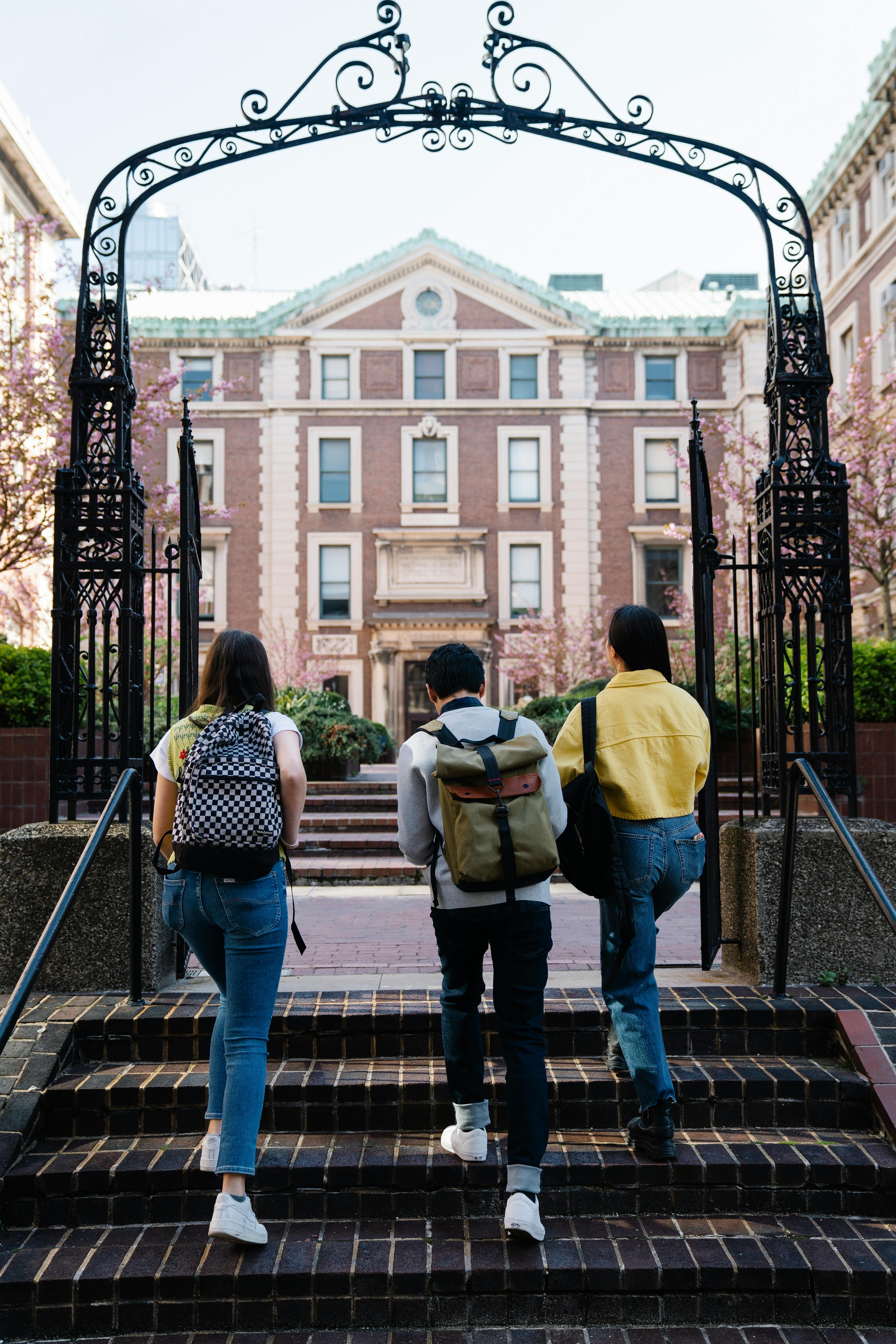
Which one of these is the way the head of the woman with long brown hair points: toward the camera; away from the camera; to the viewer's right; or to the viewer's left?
away from the camera

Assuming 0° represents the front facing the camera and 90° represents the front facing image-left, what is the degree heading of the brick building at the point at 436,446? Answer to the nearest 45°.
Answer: approximately 0°

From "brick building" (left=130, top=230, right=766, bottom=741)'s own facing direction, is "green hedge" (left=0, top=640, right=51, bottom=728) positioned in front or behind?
in front

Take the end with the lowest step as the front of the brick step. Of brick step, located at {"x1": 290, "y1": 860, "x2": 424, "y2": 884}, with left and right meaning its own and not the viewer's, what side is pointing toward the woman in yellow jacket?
front

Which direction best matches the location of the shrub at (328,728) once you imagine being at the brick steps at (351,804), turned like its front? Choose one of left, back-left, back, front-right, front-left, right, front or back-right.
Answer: back

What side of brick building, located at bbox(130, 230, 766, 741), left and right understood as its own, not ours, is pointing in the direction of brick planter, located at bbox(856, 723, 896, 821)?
front

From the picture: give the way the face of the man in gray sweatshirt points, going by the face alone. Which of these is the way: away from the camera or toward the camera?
away from the camera

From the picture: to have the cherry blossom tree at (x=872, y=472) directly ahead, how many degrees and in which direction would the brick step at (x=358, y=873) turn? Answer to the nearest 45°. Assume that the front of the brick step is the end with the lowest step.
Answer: approximately 135° to its left

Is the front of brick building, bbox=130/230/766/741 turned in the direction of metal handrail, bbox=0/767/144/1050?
yes

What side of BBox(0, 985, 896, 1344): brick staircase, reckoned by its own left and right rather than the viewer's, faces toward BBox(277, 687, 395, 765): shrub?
back

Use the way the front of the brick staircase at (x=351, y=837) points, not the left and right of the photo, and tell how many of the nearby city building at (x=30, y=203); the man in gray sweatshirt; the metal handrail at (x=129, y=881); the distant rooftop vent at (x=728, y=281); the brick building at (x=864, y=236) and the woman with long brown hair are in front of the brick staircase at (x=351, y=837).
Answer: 3

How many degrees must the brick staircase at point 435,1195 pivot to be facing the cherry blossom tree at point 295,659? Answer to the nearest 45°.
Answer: approximately 180°

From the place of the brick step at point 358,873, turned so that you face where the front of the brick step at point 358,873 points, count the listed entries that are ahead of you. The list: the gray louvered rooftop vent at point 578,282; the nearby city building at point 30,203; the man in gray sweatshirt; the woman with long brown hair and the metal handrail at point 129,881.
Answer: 3

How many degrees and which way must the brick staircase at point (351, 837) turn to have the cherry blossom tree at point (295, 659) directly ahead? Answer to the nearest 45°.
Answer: approximately 180°

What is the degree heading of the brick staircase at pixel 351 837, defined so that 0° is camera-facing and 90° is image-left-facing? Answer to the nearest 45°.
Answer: approximately 0°
